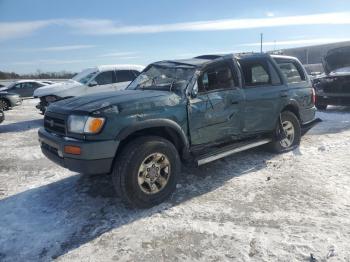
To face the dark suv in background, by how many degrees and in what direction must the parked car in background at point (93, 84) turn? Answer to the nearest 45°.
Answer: approximately 135° to its left

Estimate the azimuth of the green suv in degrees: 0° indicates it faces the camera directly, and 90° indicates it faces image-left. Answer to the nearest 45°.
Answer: approximately 45°

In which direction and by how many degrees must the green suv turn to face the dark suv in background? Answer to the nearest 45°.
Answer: approximately 180°

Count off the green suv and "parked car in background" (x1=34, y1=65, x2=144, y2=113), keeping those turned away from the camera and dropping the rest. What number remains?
0
